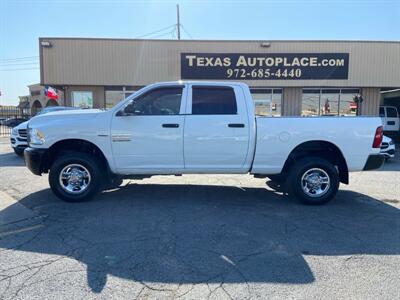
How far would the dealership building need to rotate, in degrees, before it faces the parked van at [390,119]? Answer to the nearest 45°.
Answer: approximately 90° to its left

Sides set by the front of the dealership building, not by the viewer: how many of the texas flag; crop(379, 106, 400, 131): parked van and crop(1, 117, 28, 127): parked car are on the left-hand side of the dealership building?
1

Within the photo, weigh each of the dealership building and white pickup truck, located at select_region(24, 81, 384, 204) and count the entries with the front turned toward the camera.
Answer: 1

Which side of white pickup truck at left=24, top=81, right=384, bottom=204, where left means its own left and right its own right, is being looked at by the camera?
left

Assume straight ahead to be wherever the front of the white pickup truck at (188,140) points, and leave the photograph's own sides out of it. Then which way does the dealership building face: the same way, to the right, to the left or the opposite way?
to the left

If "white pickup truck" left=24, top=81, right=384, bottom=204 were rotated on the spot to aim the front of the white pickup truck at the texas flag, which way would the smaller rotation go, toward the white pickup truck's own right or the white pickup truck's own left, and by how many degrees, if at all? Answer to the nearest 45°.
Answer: approximately 45° to the white pickup truck's own right

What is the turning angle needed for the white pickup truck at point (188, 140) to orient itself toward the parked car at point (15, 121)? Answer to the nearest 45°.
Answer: approximately 45° to its right

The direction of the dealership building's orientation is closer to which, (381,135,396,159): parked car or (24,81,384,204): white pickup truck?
the white pickup truck

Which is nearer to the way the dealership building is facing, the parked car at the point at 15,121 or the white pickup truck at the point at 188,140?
the white pickup truck

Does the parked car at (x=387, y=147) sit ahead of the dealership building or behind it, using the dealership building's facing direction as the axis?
ahead

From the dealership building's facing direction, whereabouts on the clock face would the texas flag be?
The texas flag is roughly at 4 o'clock from the dealership building.

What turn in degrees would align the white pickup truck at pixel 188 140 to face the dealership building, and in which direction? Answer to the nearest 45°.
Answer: approximately 90° to its right

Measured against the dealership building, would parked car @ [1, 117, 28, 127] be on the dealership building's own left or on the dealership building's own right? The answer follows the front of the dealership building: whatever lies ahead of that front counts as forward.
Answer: on the dealership building's own right

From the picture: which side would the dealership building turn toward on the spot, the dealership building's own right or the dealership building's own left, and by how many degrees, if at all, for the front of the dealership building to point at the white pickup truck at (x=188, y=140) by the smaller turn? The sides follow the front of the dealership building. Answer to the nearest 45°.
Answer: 0° — it already faces it
